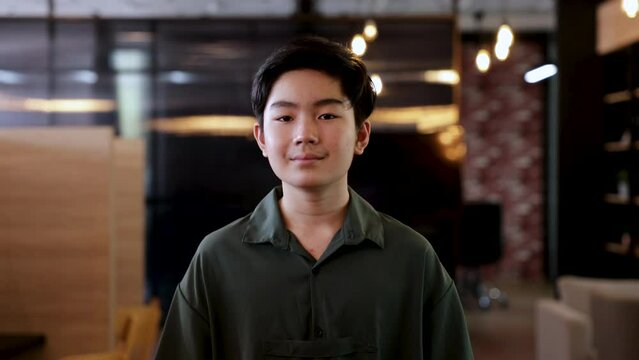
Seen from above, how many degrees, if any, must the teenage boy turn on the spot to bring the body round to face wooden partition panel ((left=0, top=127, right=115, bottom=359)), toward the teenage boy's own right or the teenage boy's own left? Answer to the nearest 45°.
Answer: approximately 135° to the teenage boy's own right

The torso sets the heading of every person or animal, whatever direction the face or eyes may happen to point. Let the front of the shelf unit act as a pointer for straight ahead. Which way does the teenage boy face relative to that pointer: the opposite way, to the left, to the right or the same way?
to the left

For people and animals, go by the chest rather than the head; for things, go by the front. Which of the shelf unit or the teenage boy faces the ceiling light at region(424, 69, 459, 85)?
the shelf unit

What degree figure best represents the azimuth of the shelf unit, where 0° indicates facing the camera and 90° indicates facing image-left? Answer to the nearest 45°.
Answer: approximately 45°

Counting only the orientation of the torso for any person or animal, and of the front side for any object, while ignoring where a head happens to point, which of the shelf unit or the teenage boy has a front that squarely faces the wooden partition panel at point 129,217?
the shelf unit

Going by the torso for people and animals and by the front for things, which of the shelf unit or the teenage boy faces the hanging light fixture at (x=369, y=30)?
the shelf unit

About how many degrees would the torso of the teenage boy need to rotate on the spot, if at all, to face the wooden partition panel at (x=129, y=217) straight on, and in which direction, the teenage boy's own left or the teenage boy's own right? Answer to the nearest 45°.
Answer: approximately 180°

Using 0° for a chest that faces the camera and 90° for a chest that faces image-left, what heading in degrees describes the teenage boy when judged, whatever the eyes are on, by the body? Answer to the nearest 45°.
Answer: approximately 0°

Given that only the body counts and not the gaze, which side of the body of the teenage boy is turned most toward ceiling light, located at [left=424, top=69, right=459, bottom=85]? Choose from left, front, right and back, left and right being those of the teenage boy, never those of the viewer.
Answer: back

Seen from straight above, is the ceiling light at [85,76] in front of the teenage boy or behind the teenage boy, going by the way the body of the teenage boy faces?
behind

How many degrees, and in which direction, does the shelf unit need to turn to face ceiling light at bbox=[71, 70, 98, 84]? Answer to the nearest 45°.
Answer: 0° — it already faces it

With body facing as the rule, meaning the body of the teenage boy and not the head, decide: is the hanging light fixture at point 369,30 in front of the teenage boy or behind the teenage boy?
behind

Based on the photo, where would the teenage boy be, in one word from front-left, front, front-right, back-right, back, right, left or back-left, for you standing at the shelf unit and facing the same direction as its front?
front-left
